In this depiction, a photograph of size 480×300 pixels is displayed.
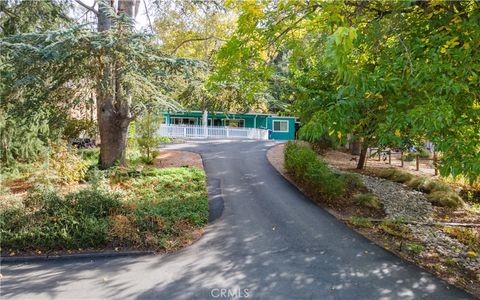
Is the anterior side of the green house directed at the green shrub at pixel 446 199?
yes

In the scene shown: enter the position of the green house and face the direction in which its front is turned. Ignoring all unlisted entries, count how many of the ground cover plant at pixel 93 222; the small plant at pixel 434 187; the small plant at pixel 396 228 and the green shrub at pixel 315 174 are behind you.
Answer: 0

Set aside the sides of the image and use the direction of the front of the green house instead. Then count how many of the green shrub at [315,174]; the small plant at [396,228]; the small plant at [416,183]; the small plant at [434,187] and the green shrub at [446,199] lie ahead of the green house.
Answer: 5

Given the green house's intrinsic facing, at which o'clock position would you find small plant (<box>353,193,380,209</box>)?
The small plant is roughly at 12 o'clock from the green house.

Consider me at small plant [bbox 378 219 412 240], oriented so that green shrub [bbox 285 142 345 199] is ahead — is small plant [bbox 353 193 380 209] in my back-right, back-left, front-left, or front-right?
front-right

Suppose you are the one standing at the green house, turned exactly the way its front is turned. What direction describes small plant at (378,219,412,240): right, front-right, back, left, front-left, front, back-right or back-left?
front

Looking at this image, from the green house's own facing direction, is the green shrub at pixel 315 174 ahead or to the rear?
ahead

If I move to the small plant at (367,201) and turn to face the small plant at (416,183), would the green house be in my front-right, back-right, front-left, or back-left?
front-left

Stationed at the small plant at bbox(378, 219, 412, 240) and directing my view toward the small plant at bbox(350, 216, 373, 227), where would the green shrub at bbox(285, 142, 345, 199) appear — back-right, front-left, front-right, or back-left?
front-right

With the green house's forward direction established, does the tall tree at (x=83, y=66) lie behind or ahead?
ahead

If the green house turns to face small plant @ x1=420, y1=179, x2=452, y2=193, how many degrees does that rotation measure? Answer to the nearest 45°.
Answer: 0° — it already faces it

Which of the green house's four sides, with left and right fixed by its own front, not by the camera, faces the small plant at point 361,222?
front

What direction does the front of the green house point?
toward the camera
